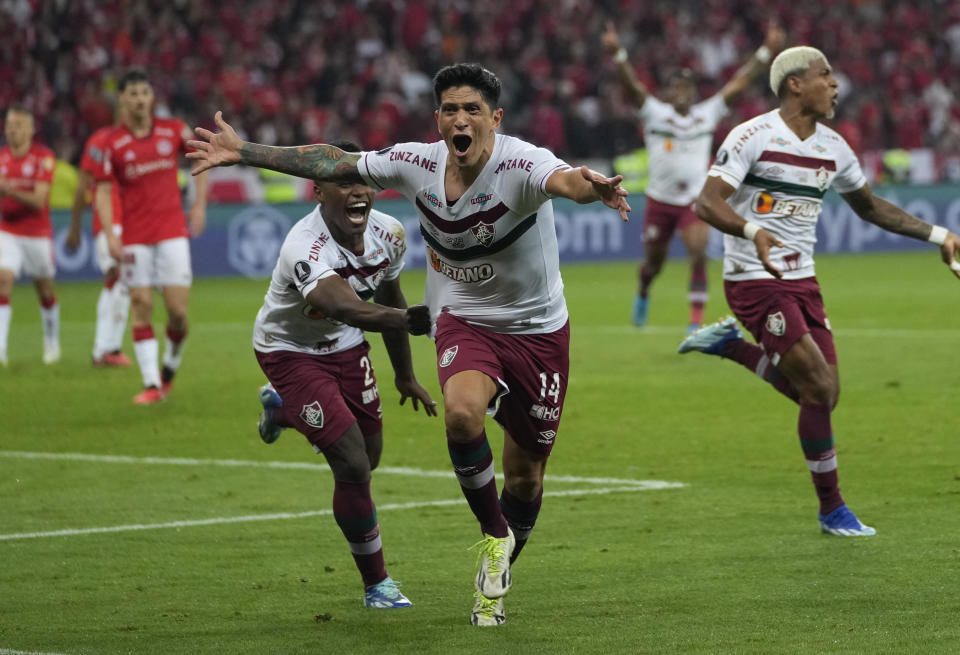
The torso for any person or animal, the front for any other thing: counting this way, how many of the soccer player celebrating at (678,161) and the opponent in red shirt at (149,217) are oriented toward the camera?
2

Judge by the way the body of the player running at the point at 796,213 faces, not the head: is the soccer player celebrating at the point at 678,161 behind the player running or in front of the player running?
behind

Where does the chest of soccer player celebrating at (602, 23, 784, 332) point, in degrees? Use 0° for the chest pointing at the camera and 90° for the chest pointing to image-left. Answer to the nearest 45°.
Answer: approximately 0°

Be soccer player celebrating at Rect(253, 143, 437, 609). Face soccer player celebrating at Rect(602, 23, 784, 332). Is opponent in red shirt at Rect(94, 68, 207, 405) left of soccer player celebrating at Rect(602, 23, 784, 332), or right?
left

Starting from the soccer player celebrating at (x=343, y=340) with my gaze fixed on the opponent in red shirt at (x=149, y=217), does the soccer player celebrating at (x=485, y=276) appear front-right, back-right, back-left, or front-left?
back-right

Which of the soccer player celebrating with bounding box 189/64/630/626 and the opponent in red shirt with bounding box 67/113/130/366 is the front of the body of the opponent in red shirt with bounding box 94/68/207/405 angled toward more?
the soccer player celebrating
